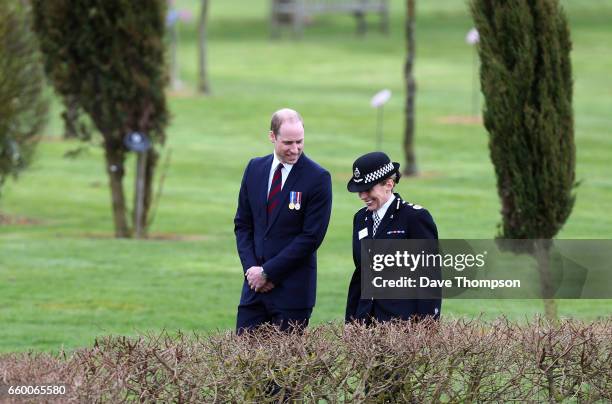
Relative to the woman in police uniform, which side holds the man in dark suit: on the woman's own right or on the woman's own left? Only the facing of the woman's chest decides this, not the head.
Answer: on the woman's own right

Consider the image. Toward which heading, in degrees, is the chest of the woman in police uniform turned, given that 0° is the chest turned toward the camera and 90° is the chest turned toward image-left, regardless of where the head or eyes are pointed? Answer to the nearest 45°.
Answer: approximately 45°

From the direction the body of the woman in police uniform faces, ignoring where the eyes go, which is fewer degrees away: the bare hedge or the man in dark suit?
the bare hedge
